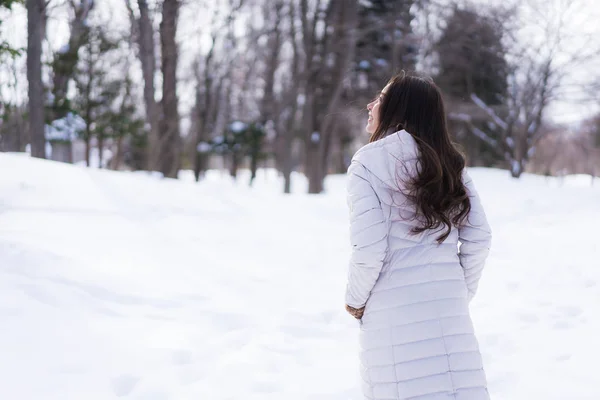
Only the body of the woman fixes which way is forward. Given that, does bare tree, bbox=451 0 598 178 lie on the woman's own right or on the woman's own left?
on the woman's own right

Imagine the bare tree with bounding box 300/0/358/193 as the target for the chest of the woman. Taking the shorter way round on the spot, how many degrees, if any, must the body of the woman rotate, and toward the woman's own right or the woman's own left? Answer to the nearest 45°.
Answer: approximately 45° to the woman's own right

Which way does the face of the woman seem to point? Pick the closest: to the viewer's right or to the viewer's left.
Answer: to the viewer's left

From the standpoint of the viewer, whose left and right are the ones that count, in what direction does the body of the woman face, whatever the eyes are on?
facing away from the viewer and to the left of the viewer

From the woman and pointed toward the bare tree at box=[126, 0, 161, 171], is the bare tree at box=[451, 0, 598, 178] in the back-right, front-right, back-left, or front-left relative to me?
front-right

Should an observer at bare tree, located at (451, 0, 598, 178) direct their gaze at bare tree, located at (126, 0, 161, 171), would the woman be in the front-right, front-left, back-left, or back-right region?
front-left

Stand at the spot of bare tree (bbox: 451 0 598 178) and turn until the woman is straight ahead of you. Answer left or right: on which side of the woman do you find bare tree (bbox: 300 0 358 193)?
right

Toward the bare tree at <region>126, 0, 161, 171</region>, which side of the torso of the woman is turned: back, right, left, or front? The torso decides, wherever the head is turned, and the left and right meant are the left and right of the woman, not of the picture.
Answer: front
